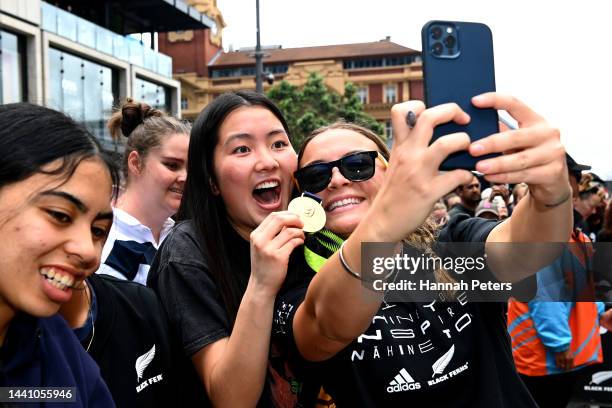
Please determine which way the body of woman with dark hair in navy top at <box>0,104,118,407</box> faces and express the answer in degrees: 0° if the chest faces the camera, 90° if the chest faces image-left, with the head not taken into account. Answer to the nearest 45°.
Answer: approximately 315°

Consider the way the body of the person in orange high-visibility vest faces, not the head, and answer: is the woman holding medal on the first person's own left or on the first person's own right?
on the first person's own right

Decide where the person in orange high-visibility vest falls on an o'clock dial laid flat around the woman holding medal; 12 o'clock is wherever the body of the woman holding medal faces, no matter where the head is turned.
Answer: The person in orange high-visibility vest is roughly at 9 o'clock from the woman holding medal.

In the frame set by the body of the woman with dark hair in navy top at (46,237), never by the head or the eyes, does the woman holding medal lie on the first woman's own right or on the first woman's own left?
on the first woman's own left

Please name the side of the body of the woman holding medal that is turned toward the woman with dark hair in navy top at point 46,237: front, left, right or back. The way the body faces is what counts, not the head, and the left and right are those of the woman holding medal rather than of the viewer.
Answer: right
